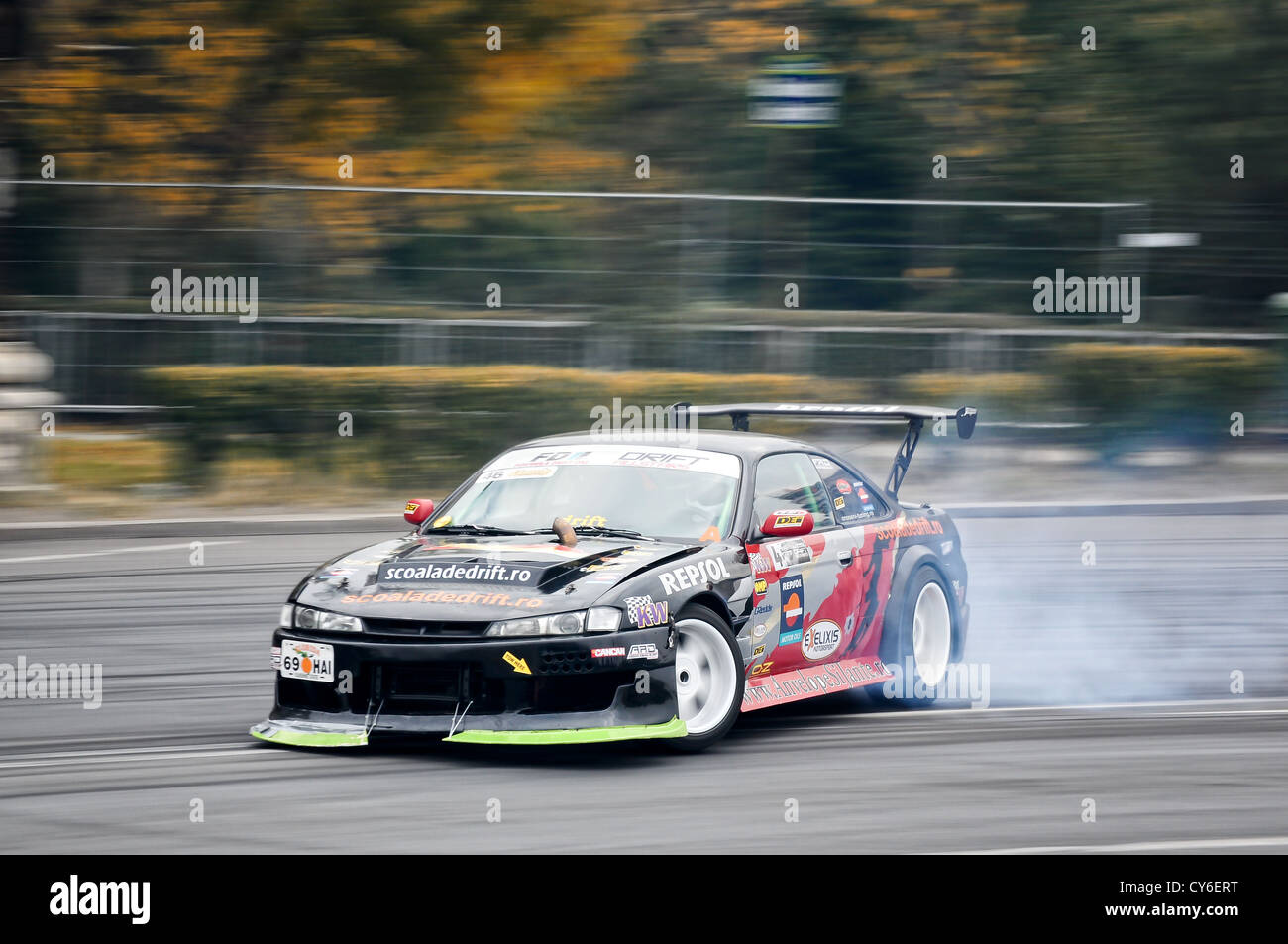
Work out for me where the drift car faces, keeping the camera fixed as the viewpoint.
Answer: facing the viewer and to the left of the viewer

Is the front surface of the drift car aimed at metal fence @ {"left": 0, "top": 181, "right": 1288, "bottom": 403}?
no
